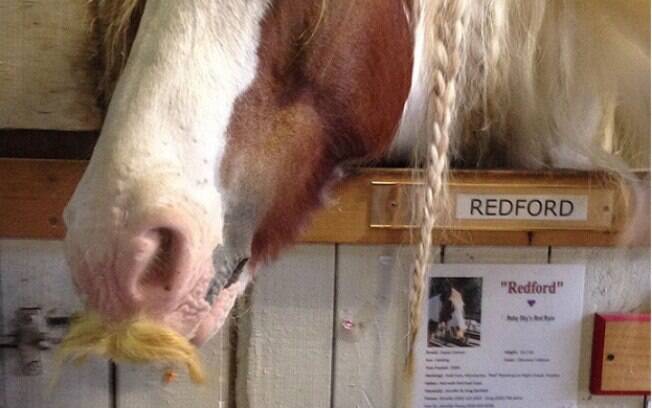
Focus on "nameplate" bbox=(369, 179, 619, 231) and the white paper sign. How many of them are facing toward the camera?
2

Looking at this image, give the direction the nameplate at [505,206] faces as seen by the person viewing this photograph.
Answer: facing the viewer

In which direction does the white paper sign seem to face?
toward the camera
